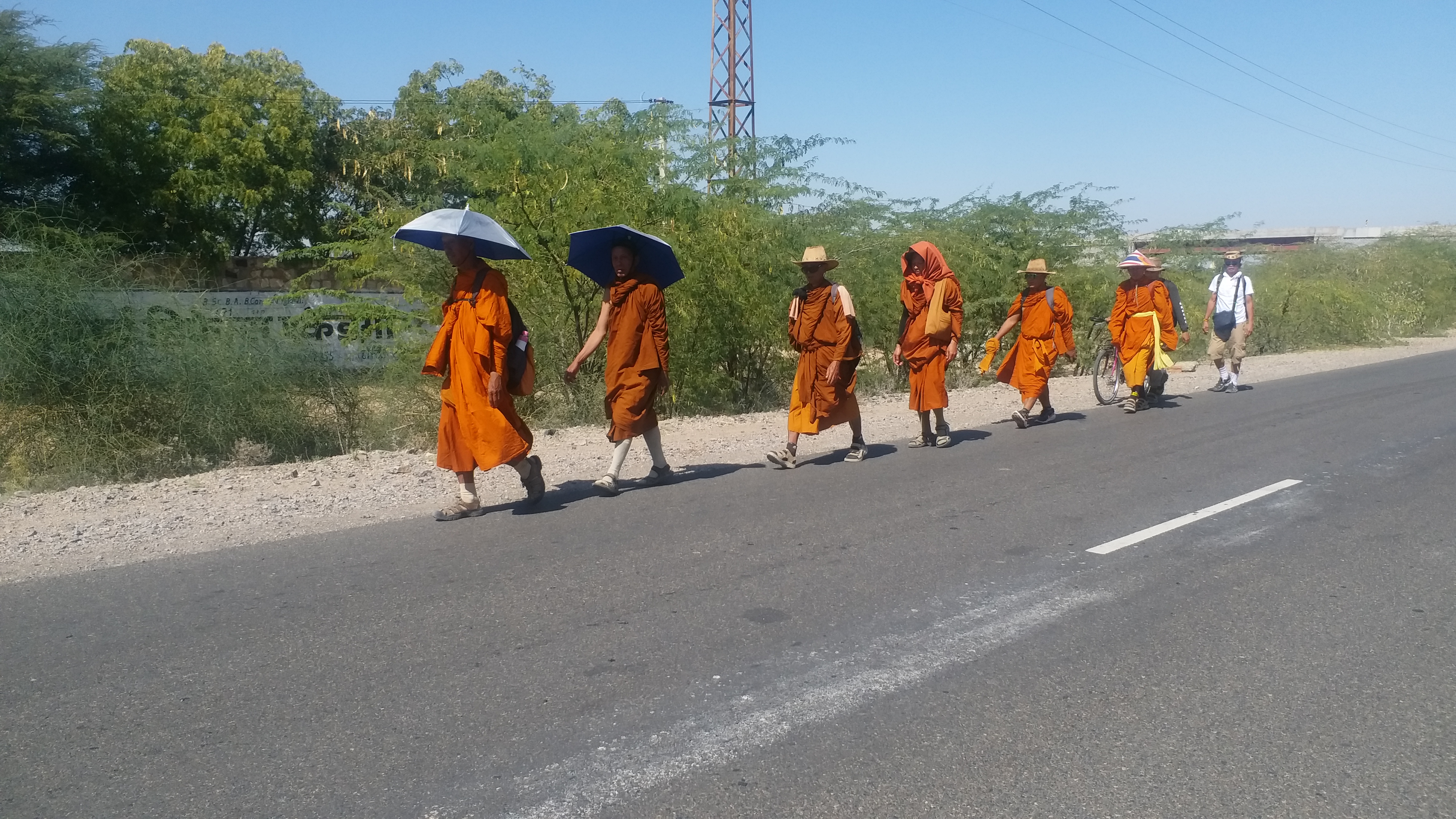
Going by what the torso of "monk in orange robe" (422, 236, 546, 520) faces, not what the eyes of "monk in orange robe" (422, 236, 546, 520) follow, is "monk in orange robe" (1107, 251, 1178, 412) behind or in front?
behind

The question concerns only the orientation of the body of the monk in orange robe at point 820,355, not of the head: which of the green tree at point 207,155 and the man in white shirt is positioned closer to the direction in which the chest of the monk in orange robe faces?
the green tree

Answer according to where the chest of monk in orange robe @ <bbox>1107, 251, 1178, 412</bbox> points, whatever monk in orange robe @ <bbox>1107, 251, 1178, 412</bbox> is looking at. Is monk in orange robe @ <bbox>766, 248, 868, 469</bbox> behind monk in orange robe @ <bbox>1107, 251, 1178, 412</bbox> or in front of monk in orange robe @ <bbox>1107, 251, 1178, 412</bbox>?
in front

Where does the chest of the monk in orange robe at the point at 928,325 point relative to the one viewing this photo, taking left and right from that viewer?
facing the viewer and to the left of the viewer

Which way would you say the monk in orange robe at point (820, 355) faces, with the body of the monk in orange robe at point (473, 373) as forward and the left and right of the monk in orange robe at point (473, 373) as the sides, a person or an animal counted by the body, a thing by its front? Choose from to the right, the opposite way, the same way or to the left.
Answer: the same way

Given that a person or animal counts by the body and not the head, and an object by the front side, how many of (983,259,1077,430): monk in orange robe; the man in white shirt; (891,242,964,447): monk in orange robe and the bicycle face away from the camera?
0

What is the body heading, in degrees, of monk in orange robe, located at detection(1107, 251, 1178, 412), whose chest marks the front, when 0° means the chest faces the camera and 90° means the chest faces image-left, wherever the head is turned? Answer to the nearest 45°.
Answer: approximately 45°

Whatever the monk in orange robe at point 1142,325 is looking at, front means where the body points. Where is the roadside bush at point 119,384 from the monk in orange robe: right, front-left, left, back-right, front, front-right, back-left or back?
front

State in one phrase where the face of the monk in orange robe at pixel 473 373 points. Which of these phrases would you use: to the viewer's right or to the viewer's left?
to the viewer's left

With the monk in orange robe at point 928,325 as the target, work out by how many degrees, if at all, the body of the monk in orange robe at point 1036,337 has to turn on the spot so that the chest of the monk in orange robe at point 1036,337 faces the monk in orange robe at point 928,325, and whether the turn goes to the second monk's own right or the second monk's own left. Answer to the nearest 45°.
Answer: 0° — they already face them

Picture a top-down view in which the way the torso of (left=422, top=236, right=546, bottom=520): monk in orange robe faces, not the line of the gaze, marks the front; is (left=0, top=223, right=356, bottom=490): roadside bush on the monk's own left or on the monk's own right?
on the monk's own right

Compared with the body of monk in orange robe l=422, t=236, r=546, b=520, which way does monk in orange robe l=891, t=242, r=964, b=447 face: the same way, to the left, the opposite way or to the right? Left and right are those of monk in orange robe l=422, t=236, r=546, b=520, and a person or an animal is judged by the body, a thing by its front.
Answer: the same way

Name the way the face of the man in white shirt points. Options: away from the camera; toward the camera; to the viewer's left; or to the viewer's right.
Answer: toward the camera

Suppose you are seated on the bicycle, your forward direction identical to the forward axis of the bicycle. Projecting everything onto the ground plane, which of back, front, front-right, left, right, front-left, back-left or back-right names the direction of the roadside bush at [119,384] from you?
front

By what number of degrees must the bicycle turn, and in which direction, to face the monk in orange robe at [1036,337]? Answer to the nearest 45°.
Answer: approximately 45° to its left

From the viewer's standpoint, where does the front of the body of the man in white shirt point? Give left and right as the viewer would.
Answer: facing the viewer

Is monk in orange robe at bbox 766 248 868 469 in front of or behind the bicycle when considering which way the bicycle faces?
in front

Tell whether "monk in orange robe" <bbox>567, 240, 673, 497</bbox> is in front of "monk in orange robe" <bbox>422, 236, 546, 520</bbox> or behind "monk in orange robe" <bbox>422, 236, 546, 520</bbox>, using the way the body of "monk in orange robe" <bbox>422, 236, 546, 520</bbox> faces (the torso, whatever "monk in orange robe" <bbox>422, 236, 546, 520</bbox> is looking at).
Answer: behind

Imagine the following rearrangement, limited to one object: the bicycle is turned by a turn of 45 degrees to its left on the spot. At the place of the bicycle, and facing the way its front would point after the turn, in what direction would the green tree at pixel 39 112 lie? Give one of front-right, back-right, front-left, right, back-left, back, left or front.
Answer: right

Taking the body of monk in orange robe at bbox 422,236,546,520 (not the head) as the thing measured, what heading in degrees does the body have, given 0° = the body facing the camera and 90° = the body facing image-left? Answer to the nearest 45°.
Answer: approximately 45°

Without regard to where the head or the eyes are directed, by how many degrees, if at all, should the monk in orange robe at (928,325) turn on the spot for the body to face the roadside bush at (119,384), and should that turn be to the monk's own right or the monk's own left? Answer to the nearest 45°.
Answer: approximately 45° to the monk's own right

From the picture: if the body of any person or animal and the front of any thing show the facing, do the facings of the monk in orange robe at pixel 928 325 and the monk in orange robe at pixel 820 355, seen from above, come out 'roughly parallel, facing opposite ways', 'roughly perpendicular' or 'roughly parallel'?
roughly parallel

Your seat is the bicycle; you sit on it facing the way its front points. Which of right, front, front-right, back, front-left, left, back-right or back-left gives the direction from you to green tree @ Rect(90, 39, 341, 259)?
front-right
